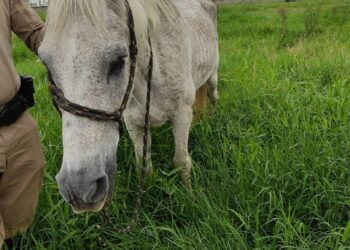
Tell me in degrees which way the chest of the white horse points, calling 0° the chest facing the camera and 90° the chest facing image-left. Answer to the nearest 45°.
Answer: approximately 45°
